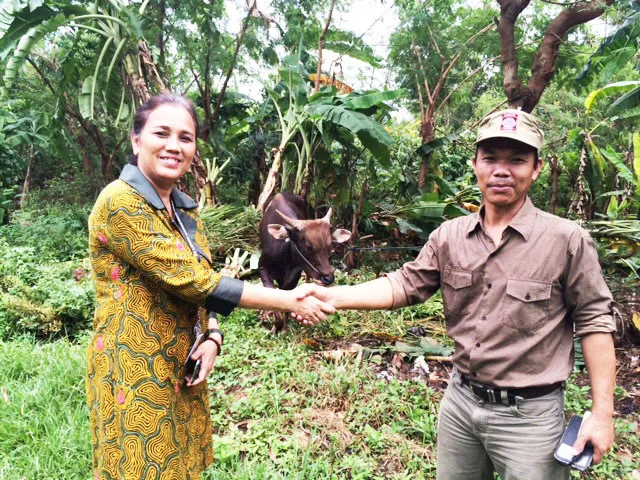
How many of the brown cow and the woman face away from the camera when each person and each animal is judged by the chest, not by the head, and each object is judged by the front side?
0

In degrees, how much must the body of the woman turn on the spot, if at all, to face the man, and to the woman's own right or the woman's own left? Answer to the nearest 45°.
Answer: approximately 45° to the woman's own left

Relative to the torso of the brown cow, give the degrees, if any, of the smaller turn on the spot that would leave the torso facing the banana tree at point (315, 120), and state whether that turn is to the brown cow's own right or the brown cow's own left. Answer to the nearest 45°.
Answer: approximately 135° to the brown cow's own left

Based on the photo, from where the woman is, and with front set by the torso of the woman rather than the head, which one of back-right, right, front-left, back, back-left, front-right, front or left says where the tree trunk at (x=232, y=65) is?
back-left

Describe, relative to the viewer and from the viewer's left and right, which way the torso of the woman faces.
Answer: facing the viewer and to the right of the viewer

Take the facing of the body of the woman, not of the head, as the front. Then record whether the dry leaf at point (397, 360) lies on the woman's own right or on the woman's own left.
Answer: on the woman's own left
